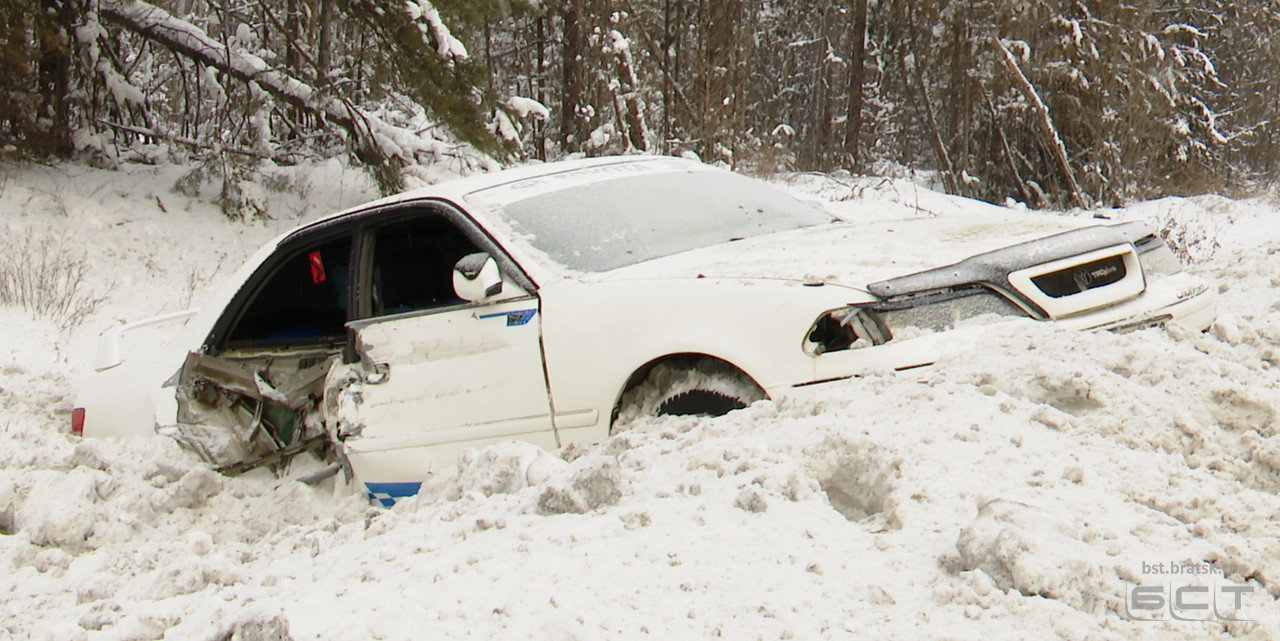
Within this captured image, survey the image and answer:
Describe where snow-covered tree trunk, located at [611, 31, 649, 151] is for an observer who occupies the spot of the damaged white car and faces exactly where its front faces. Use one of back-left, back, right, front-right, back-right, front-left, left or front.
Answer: back-left

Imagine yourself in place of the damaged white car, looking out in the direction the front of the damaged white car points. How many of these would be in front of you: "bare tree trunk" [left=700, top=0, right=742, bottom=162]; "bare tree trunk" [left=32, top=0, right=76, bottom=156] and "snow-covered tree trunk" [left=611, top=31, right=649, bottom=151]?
0

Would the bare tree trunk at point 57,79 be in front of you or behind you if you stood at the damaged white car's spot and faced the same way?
behind

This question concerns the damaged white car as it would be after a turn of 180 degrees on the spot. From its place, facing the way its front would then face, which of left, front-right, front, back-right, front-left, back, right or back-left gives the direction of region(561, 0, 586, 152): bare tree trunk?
front-right

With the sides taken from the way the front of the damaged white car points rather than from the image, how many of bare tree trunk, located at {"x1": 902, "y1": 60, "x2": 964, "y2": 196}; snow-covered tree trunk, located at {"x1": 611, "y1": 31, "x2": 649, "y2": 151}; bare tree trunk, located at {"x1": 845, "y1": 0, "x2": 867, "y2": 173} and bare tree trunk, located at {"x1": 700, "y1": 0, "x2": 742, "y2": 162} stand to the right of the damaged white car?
0

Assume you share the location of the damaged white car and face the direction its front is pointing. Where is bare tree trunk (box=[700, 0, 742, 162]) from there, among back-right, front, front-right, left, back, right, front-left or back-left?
back-left

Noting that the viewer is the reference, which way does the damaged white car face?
facing the viewer and to the right of the viewer

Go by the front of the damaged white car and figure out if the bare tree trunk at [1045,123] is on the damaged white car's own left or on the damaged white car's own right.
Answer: on the damaged white car's own left

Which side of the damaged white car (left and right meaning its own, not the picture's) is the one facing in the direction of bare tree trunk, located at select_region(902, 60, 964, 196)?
left
